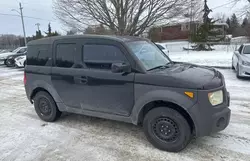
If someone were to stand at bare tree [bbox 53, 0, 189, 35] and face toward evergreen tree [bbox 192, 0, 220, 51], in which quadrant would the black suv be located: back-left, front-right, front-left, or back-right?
back-right

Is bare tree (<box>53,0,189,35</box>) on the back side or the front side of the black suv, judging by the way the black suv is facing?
on the back side

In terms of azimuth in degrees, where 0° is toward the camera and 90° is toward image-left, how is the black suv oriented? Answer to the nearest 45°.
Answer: approximately 315°
